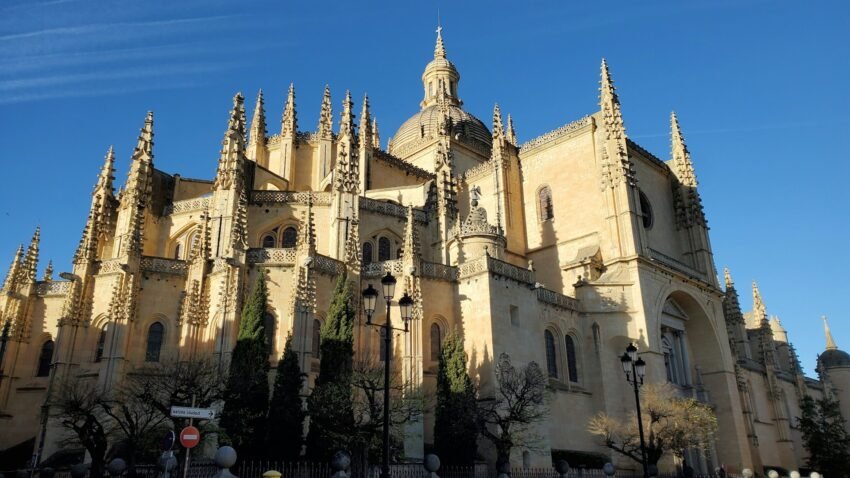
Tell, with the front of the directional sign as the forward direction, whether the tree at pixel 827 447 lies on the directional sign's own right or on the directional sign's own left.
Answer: on the directional sign's own left

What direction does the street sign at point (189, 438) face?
toward the camera

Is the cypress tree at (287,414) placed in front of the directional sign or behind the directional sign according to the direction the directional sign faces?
behind

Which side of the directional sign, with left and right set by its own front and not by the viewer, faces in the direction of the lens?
front

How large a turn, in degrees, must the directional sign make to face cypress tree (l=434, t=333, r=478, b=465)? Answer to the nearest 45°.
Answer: approximately 135° to its left

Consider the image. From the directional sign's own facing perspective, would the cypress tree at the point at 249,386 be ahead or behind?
behind

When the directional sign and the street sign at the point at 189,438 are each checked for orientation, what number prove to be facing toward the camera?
2
